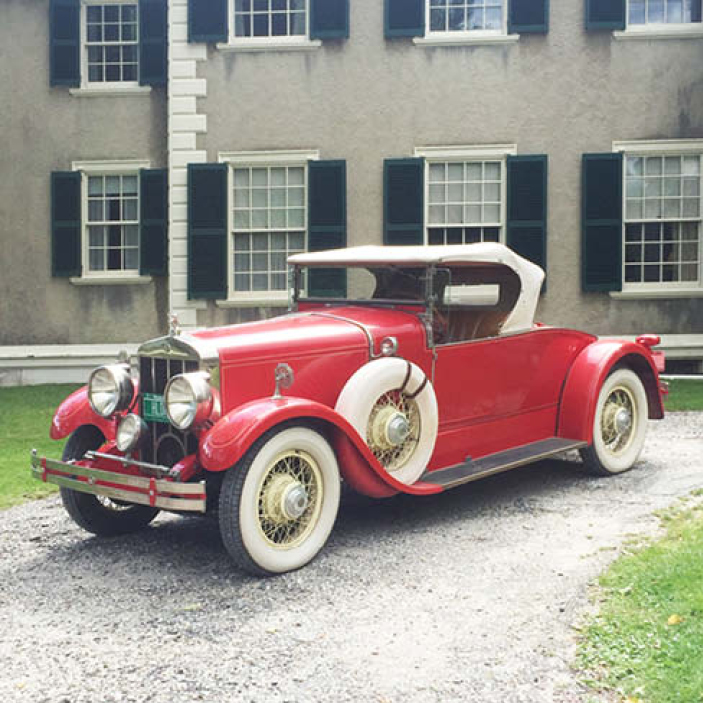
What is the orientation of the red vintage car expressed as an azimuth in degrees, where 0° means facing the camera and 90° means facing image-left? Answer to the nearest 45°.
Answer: approximately 45°
